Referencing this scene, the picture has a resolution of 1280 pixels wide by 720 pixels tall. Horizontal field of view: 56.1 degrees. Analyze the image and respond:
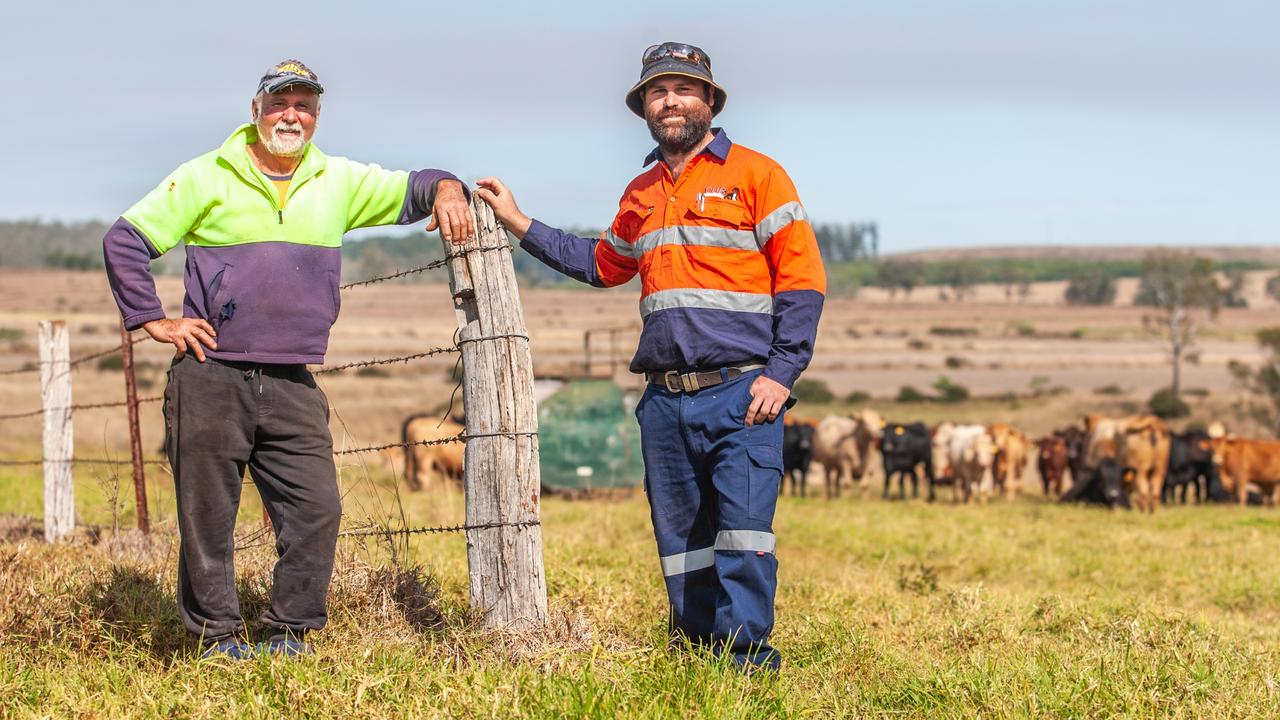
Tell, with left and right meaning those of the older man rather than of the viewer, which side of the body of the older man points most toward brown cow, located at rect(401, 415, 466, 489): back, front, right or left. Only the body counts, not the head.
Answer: back

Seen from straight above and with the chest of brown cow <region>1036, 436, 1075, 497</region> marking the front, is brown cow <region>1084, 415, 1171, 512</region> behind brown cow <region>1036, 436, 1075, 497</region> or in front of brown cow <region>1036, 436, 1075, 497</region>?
in front

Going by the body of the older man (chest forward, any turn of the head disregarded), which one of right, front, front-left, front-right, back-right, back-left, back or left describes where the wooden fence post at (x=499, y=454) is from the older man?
left

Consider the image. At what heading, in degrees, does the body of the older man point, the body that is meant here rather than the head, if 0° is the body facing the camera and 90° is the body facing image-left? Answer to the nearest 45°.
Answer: approximately 0°

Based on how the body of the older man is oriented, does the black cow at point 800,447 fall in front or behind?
behind

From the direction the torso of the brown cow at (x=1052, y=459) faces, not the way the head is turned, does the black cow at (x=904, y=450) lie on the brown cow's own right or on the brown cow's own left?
on the brown cow's own right

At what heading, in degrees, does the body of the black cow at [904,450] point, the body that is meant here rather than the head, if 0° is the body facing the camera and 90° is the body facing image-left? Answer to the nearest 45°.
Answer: approximately 45°
